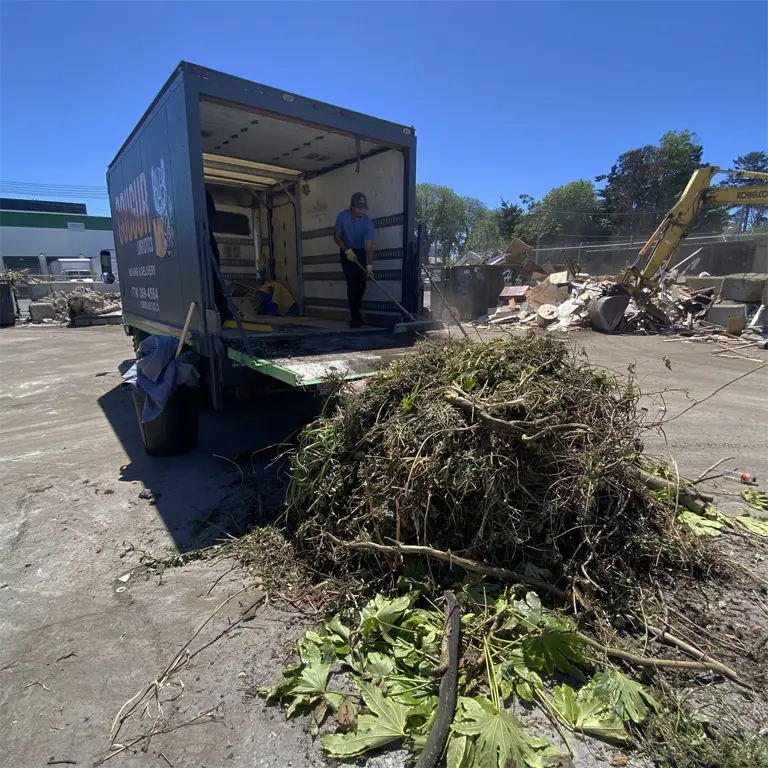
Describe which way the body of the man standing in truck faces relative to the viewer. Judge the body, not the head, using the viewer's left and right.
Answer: facing the viewer and to the right of the viewer

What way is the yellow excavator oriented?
to the viewer's left

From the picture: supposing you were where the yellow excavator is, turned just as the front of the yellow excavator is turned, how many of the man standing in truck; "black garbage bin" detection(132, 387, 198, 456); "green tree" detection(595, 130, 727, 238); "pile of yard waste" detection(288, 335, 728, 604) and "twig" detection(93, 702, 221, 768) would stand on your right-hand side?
1

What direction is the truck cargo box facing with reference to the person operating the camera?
facing away from the viewer and to the left of the viewer

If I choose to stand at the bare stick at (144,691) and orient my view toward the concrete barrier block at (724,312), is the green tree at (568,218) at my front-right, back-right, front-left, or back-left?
front-left

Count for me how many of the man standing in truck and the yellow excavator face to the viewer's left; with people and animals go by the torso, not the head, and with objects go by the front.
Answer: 1

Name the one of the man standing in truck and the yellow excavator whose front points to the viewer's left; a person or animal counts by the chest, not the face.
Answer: the yellow excavator

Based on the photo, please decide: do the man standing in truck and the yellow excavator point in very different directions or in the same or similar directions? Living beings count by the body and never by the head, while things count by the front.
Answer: very different directions

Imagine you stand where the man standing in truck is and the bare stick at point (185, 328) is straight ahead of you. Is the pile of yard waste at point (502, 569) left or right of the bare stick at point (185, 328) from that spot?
left

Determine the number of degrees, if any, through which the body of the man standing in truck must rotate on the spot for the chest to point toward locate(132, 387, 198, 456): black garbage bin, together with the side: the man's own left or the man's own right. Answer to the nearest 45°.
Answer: approximately 90° to the man's own right

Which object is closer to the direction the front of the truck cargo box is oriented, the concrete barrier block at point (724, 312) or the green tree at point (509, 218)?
the green tree

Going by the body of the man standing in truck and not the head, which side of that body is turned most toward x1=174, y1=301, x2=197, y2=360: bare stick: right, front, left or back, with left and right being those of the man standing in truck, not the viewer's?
right

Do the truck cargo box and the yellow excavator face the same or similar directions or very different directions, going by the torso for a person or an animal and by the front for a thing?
same or similar directions

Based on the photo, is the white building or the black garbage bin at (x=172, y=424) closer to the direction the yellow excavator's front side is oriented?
the white building

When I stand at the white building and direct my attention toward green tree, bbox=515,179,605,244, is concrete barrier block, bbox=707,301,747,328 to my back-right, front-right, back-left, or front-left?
front-right

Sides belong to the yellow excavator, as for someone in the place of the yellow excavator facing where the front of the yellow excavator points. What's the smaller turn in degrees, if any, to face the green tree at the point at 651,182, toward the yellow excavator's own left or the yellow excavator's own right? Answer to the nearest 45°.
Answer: approximately 90° to the yellow excavator's own right

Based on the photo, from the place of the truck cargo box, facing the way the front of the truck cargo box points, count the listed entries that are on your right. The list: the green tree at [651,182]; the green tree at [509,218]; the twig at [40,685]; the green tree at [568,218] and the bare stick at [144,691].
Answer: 3
